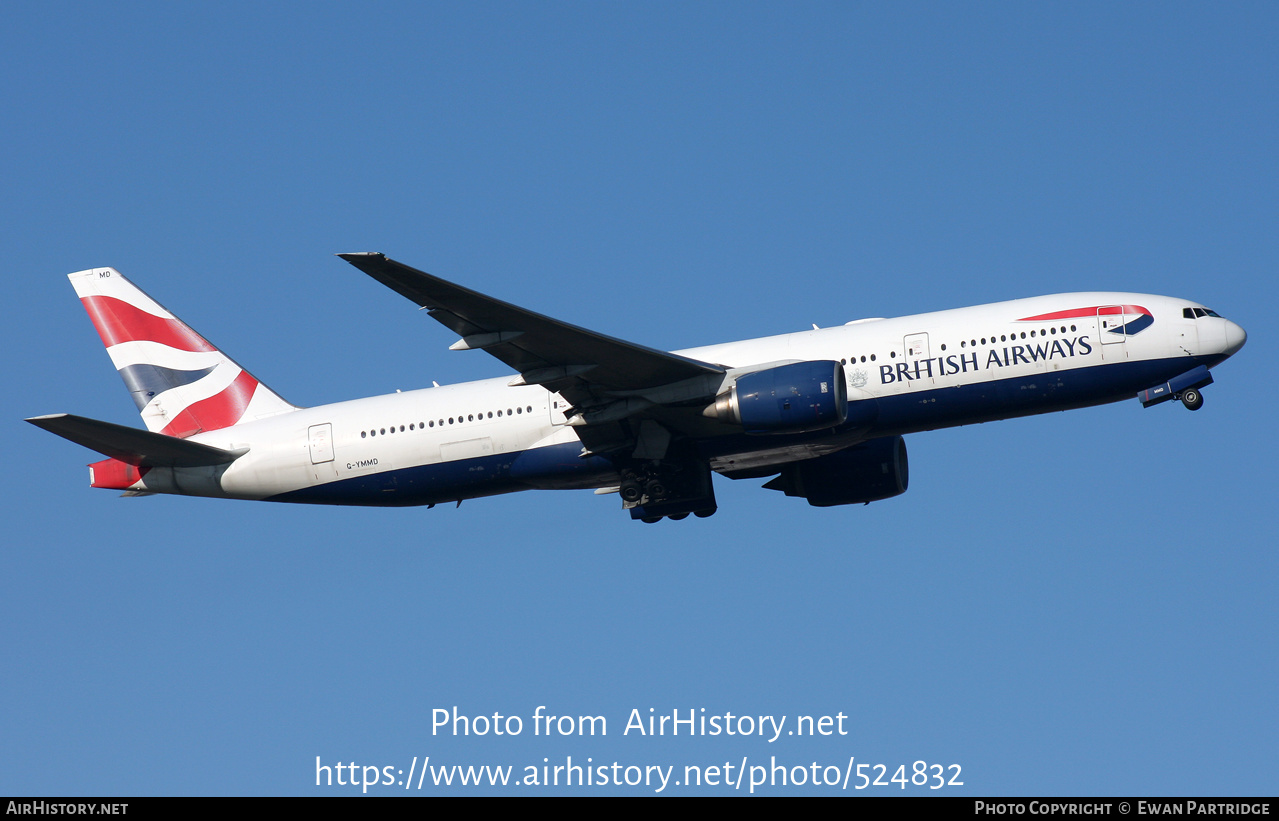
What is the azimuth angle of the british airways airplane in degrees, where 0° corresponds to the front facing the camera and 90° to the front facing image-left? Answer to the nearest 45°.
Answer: approximately 270°
